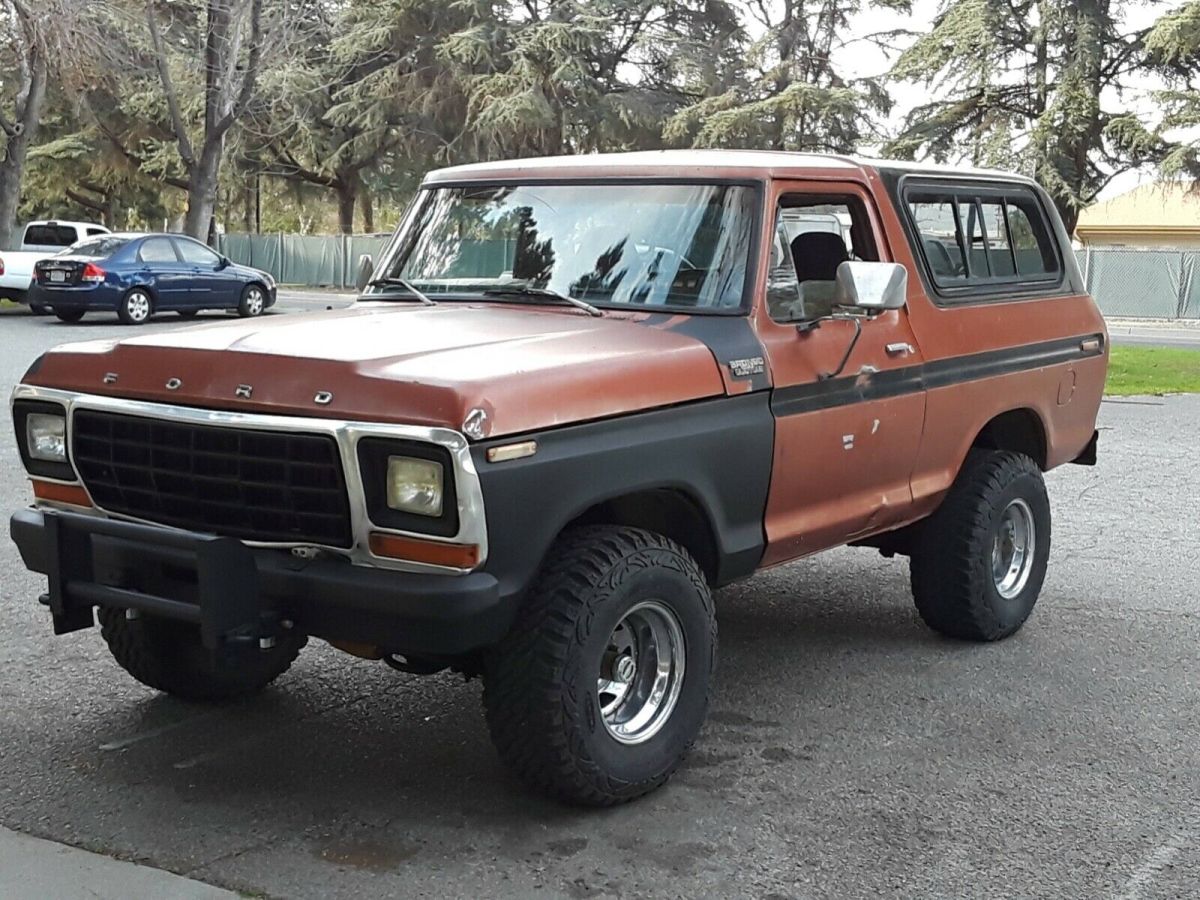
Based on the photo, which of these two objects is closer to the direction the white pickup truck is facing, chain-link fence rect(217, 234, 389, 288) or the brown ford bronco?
the chain-link fence

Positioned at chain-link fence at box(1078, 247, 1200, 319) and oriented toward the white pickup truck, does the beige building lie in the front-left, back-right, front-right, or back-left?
back-right

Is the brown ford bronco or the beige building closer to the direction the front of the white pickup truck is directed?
the beige building

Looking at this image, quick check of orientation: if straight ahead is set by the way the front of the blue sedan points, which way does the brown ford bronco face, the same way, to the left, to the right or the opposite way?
the opposite way

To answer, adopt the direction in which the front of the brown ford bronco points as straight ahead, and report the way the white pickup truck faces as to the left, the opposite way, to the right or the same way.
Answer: the opposite way

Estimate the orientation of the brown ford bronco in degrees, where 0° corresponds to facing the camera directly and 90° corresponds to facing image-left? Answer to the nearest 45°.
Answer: approximately 45°

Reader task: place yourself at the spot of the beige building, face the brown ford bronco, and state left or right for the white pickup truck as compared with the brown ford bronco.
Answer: right

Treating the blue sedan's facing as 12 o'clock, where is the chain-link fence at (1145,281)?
The chain-link fence is roughly at 1 o'clock from the blue sedan.

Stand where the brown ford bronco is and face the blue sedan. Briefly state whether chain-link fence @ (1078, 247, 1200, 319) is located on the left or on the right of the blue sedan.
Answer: right

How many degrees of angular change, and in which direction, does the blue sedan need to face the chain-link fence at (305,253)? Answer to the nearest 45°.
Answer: approximately 45° to its left

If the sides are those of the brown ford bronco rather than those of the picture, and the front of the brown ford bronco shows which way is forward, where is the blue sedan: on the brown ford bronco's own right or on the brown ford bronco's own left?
on the brown ford bronco's own right

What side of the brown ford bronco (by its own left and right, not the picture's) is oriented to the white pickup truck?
right

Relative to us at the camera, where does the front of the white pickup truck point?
facing away from the viewer and to the right of the viewer

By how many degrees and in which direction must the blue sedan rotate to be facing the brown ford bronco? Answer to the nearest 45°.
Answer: approximately 135° to its right
